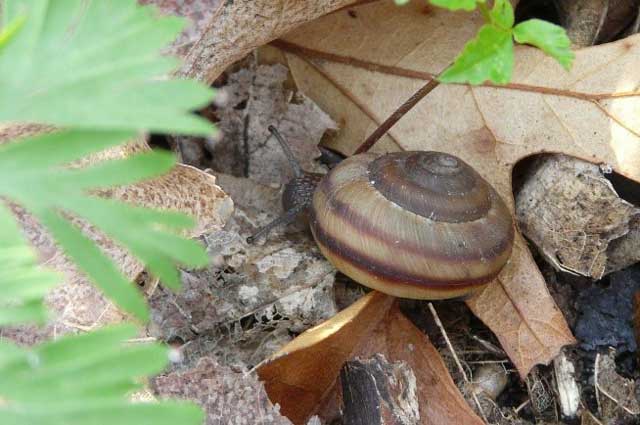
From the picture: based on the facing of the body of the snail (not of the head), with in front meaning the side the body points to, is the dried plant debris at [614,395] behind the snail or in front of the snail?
behind

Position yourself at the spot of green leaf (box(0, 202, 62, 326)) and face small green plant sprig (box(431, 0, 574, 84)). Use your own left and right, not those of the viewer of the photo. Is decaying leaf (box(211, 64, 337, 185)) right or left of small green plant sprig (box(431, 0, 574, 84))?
left

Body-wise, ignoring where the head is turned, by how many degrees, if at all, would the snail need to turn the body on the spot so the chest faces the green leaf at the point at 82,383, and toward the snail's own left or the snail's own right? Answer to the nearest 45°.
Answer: approximately 45° to the snail's own left

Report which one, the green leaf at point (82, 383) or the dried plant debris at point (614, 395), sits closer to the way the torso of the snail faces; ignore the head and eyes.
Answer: the green leaf

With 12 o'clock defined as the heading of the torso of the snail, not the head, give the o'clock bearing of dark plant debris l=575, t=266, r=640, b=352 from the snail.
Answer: The dark plant debris is roughly at 6 o'clock from the snail.

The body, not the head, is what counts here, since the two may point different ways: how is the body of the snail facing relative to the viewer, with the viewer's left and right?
facing to the left of the viewer
